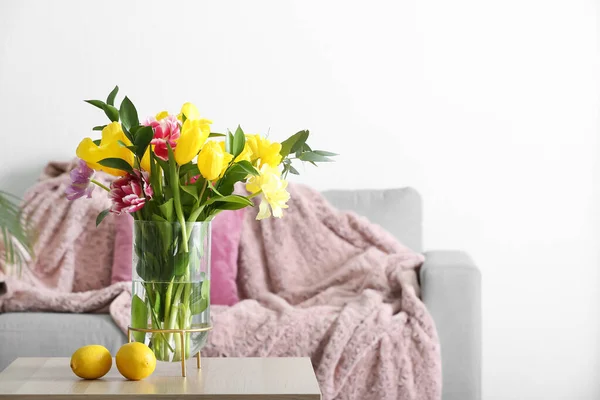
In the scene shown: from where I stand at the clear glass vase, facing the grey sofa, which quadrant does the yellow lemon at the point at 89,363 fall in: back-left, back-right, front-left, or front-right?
back-left

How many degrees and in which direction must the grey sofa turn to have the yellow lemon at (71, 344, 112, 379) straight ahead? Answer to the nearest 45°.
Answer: approximately 45° to its right

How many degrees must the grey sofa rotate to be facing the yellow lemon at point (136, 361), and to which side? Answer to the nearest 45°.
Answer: approximately 45° to its right

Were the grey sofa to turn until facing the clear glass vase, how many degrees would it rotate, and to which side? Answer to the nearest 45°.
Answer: approximately 45° to its right

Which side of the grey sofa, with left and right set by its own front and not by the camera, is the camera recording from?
front

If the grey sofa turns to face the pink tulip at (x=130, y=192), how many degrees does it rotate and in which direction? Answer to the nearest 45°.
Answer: approximately 45° to its right
